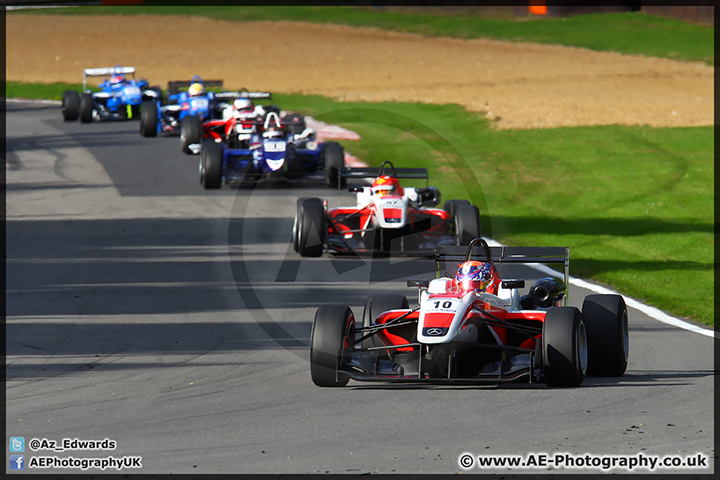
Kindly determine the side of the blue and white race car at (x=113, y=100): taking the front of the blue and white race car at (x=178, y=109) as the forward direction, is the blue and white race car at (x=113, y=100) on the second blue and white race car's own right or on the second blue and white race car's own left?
on the second blue and white race car's own right

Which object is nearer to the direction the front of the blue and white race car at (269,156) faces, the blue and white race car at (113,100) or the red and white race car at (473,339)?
the red and white race car

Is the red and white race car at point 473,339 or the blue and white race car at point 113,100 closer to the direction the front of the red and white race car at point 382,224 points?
the red and white race car

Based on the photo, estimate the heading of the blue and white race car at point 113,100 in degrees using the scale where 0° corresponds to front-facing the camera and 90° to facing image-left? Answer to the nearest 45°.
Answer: approximately 315°

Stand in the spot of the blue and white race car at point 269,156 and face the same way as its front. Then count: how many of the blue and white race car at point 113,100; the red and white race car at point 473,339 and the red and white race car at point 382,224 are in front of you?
2

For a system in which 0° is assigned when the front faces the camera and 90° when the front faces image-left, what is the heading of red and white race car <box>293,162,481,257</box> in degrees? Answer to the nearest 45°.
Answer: approximately 0°

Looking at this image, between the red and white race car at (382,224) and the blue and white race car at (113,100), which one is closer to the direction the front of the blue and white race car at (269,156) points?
the red and white race car

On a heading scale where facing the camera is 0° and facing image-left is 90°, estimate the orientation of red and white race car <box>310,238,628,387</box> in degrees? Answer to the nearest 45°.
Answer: approximately 0°

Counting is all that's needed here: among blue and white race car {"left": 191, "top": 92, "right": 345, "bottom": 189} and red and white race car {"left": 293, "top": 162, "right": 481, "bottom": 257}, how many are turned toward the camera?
2

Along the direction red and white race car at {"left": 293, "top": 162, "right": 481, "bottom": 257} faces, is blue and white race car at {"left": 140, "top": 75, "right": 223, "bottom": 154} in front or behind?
behind
